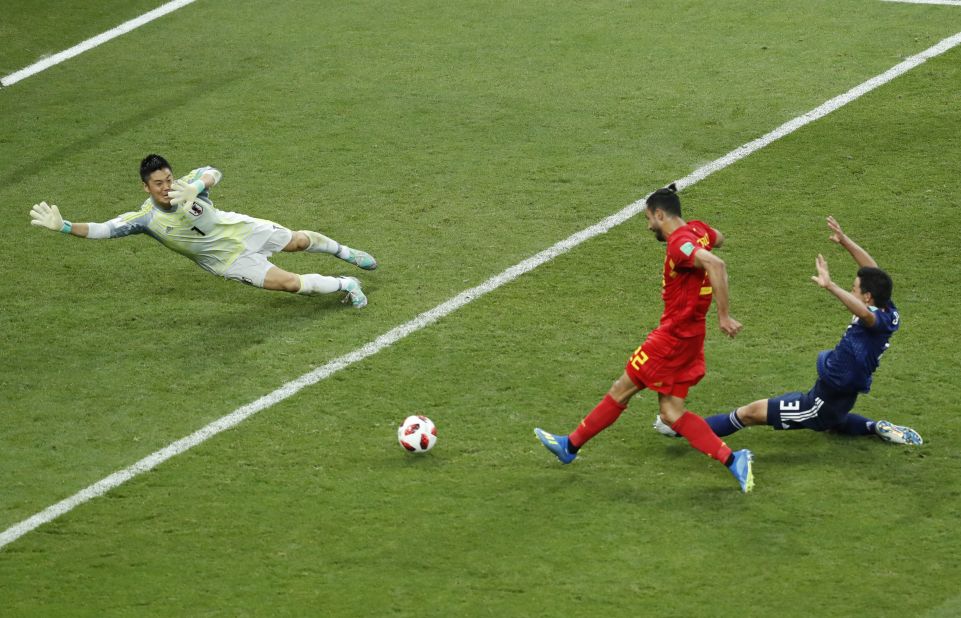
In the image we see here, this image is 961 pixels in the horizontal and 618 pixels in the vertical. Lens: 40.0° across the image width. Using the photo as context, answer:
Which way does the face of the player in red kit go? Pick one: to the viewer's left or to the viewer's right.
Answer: to the viewer's left

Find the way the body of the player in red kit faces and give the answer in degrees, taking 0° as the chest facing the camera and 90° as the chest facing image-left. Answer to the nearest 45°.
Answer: approximately 90°

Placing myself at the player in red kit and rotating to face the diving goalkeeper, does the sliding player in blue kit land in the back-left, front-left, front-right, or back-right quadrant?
back-right

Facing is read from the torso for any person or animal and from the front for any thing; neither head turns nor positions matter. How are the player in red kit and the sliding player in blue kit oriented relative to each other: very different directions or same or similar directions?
same or similar directions

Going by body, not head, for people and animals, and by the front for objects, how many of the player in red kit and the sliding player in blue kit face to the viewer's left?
2

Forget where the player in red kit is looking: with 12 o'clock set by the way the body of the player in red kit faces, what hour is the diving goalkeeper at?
The diving goalkeeper is roughly at 1 o'clock from the player in red kit.

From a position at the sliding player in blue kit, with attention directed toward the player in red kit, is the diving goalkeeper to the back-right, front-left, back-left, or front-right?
front-right

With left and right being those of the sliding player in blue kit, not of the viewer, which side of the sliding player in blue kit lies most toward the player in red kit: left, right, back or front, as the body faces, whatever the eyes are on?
front

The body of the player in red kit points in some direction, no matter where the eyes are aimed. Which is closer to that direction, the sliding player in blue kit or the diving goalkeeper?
the diving goalkeeper

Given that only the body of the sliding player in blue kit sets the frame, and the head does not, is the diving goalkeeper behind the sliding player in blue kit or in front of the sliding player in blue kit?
in front

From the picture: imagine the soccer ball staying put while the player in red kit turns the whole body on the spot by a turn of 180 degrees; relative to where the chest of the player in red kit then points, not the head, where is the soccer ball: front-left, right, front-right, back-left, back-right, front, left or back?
back

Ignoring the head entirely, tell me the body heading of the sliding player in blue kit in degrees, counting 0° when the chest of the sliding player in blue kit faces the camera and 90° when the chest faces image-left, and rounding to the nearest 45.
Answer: approximately 90°
